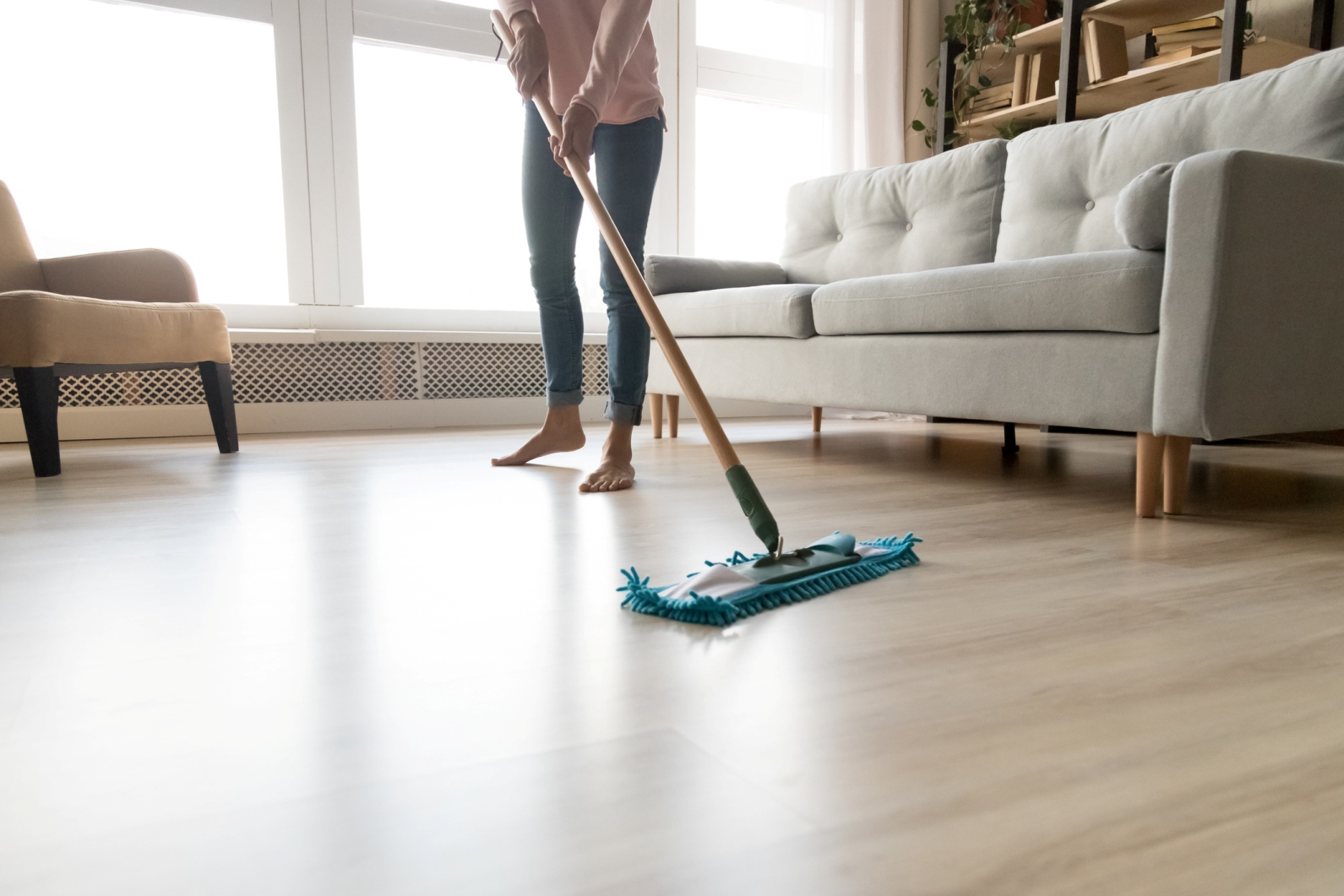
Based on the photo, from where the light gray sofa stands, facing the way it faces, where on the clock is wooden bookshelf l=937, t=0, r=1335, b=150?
The wooden bookshelf is roughly at 5 o'clock from the light gray sofa.

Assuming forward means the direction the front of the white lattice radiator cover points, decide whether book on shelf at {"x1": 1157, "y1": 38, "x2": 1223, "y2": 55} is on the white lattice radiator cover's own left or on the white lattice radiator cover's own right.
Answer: on the white lattice radiator cover's own left

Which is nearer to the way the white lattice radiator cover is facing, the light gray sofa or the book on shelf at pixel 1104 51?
the light gray sofa

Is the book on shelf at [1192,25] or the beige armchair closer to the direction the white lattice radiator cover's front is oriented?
the beige armchair

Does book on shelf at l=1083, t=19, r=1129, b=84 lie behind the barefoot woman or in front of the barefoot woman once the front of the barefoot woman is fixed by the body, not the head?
behind

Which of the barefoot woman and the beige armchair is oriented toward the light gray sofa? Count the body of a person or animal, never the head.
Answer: the beige armchair

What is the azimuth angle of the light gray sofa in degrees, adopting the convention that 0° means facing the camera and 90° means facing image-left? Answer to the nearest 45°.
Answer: approximately 45°

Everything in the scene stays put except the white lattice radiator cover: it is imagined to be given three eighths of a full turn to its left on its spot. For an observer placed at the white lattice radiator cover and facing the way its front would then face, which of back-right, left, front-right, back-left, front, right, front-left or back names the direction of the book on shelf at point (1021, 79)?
front-right

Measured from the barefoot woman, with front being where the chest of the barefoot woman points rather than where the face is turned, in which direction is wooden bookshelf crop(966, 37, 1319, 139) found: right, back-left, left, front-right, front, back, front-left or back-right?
back

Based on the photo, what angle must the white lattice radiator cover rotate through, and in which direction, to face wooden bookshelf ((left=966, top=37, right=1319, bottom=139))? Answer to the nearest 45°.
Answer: approximately 90° to its left

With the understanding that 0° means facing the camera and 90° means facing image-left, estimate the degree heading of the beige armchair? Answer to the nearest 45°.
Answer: approximately 315°

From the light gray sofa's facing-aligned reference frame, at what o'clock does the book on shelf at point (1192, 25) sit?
The book on shelf is roughly at 5 o'clock from the light gray sofa.
